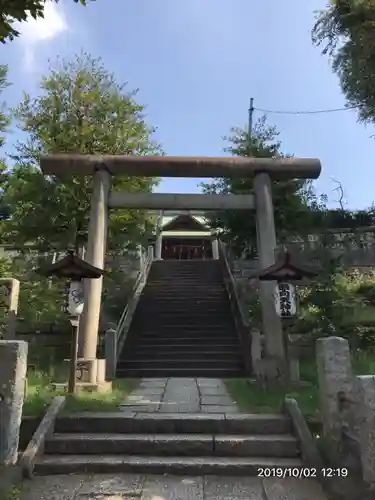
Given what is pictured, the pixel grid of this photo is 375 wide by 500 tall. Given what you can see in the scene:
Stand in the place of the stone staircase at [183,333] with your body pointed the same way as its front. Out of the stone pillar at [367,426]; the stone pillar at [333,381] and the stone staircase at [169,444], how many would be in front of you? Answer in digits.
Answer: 3

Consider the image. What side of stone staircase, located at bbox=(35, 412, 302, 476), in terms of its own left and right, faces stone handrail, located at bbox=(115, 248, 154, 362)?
back

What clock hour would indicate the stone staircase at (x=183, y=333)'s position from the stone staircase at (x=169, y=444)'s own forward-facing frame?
the stone staircase at (x=183, y=333) is roughly at 6 o'clock from the stone staircase at (x=169, y=444).

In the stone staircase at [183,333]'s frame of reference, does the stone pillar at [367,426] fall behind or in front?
in front

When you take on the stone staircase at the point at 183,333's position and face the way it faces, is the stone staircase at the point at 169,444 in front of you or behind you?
in front

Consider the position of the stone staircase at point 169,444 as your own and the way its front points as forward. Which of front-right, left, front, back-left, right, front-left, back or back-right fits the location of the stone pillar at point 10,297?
back-right

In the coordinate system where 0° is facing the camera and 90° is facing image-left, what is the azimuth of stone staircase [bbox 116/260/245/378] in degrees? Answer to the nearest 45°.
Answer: approximately 0°

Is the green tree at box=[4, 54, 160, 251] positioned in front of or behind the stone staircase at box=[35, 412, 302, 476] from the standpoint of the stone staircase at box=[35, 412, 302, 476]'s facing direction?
behind

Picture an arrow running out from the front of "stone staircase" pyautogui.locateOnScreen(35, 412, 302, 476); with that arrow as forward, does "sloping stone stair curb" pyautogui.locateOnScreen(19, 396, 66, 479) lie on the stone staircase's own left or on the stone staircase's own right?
on the stone staircase's own right
